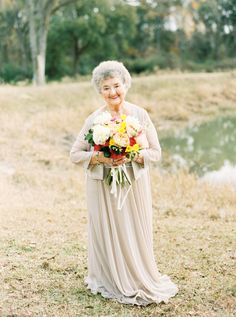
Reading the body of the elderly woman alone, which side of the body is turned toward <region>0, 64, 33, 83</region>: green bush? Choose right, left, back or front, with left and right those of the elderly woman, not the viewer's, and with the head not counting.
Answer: back

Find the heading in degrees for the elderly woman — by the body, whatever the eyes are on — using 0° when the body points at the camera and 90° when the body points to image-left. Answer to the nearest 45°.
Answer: approximately 0°
